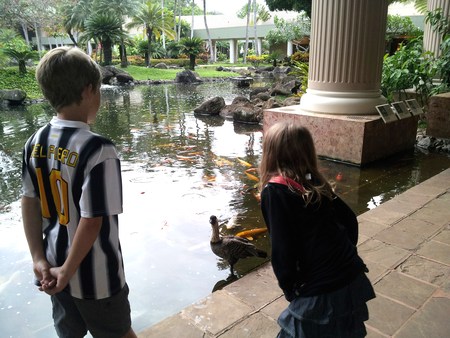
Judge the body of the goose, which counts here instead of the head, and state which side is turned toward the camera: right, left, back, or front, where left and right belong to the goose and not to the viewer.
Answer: left

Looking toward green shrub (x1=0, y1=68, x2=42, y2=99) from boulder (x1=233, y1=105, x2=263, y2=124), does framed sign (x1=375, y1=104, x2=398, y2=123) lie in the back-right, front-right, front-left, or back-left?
back-left

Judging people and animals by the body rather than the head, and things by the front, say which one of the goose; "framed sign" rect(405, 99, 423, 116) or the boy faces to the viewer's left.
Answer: the goose

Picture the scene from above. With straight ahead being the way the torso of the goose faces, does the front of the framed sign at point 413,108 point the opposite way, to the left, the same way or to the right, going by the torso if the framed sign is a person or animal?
to the left

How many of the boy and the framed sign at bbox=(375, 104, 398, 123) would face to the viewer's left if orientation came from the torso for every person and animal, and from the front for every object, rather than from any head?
0

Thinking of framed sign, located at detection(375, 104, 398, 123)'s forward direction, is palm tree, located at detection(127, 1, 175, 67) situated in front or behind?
behind

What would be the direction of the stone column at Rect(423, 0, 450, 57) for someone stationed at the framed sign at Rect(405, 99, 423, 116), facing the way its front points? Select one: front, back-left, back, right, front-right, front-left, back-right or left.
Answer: back-left

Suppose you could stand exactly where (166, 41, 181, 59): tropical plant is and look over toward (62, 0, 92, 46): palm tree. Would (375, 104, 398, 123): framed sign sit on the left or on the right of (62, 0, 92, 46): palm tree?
left

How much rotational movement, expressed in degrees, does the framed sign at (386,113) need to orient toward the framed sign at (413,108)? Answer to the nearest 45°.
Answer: approximately 135° to its left

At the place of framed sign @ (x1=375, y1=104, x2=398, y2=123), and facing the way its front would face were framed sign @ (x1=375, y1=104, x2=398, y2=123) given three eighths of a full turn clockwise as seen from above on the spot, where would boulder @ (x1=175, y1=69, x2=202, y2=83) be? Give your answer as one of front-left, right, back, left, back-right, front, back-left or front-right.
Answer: front-right

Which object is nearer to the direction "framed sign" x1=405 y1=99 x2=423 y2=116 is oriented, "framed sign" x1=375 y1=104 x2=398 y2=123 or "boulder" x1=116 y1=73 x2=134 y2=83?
the framed sign

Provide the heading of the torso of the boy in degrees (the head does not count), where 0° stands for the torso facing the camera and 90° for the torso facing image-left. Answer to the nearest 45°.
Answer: approximately 225°

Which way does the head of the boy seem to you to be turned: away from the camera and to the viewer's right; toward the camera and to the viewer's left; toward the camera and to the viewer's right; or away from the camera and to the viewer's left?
away from the camera and to the viewer's right

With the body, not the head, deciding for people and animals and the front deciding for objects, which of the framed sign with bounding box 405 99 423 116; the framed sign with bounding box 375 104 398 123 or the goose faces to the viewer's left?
the goose
